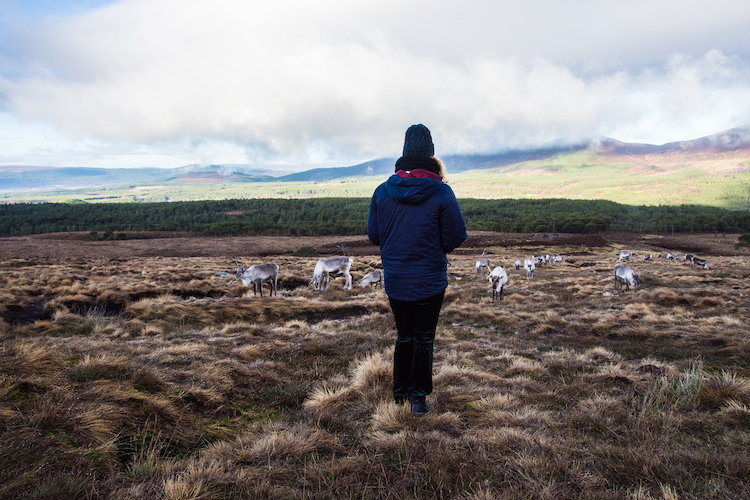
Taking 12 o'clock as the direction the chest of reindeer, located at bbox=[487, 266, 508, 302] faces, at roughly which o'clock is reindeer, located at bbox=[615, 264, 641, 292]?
reindeer, located at bbox=[615, 264, 641, 292] is roughly at 8 o'clock from reindeer, located at bbox=[487, 266, 508, 302].

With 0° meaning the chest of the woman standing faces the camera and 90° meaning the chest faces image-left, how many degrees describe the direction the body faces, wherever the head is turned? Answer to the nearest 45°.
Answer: approximately 180°

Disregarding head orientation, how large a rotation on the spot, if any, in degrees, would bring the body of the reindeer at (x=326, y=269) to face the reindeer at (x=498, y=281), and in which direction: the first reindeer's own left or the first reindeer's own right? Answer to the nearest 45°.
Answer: approximately 135° to the first reindeer's own left

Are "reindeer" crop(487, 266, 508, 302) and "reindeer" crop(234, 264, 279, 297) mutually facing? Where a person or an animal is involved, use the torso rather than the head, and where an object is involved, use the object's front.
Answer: no

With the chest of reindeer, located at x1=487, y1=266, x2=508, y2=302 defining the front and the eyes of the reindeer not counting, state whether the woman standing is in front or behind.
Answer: in front

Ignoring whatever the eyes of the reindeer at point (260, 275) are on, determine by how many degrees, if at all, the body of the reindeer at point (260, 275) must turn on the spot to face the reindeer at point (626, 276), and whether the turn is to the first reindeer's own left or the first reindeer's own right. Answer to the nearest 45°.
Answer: approximately 180°

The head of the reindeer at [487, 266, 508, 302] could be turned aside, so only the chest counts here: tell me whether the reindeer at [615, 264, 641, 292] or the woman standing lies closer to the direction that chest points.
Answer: the woman standing

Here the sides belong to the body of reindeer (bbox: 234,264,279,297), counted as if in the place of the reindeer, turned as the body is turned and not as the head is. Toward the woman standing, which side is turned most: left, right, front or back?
left

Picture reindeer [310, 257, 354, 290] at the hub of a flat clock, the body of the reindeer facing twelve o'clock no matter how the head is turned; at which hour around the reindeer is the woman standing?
The woman standing is roughly at 9 o'clock from the reindeer.

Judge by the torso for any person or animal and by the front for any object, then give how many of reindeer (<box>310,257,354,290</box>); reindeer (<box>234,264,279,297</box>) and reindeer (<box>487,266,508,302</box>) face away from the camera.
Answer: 0

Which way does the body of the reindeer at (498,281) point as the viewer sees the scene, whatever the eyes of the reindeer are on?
toward the camera

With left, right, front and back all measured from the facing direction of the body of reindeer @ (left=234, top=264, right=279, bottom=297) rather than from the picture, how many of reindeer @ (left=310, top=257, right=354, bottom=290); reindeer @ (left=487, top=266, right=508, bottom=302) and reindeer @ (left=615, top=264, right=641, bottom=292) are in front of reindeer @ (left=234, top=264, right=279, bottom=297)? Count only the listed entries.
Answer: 0

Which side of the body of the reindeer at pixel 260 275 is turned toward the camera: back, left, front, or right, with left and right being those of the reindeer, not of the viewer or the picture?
left

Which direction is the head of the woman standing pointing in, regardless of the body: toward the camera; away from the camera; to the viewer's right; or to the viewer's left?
away from the camera

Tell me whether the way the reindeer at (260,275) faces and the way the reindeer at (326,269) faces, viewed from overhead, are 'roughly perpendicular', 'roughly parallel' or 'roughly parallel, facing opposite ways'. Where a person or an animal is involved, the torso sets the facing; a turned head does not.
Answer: roughly parallel

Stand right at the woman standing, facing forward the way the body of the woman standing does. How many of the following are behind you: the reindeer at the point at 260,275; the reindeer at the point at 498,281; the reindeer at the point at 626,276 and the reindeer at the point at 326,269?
0

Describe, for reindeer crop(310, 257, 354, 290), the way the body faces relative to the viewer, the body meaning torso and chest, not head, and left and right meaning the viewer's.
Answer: facing to the left of the viewer
